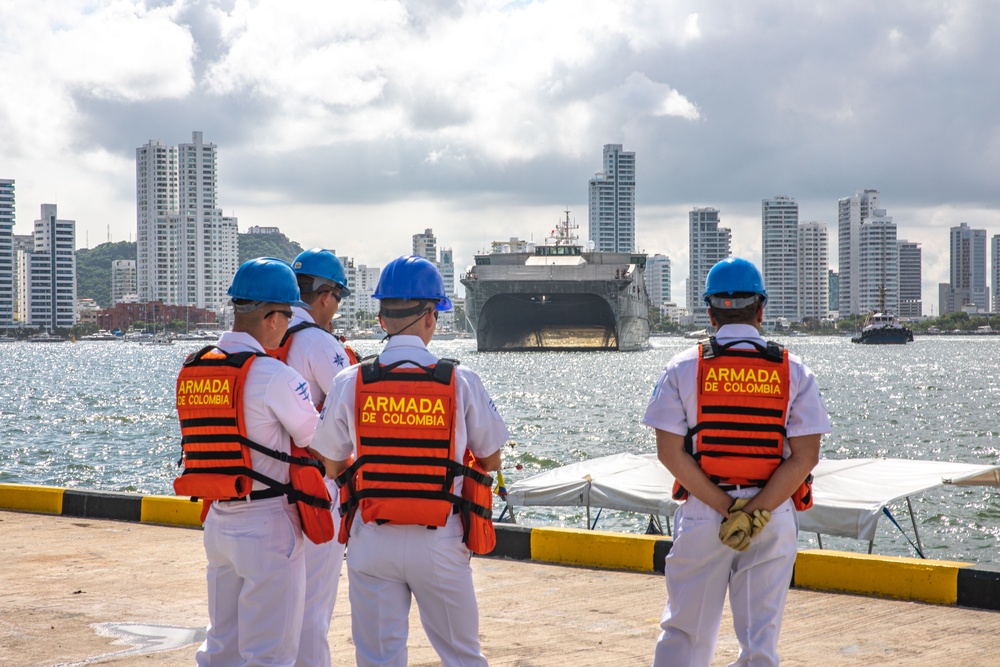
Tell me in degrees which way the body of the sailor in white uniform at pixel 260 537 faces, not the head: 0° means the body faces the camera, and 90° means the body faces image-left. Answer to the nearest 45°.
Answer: approximately 225°

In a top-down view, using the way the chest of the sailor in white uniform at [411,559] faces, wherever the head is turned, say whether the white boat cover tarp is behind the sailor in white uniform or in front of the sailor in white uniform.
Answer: in front

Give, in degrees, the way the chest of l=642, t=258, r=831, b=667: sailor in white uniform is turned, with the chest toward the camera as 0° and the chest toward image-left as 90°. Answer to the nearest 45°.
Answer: approximately 180°

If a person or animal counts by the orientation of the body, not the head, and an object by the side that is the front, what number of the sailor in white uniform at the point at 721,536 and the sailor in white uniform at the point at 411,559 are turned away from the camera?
2

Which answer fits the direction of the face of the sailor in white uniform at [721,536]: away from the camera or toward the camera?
away from the camera

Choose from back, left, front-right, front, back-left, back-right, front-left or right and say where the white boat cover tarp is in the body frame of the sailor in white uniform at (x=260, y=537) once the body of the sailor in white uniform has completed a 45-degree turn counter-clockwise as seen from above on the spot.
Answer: front-right

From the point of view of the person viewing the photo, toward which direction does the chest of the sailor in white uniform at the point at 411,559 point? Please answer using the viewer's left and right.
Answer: facing away from the viewer

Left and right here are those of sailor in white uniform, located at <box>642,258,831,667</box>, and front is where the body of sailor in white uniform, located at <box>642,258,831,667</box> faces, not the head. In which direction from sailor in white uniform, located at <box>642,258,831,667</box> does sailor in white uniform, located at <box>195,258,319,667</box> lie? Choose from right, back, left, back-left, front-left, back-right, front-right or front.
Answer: left

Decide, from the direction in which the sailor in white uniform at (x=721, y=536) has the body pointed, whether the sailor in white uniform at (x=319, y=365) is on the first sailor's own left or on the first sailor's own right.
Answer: on the first sailor's own left
